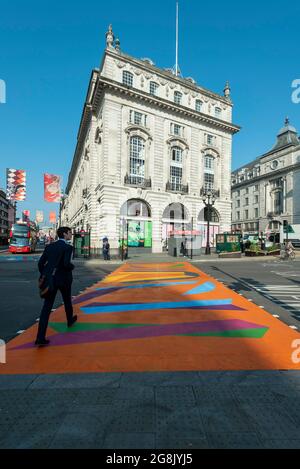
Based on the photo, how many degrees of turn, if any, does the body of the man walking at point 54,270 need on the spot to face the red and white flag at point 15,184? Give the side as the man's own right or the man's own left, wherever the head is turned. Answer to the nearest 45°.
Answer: approximately 45° to the man's own left

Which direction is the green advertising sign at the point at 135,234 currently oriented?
toward the camera

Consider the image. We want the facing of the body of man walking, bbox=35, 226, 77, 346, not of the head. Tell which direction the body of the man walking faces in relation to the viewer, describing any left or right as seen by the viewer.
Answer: facing away from the viewer and to the right of the viewer

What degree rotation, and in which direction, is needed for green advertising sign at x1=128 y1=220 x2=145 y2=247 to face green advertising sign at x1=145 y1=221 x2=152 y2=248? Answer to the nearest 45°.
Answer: approximately 135° to its left

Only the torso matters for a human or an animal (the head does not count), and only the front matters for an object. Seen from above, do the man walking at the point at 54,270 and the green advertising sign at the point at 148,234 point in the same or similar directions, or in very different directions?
very different directions

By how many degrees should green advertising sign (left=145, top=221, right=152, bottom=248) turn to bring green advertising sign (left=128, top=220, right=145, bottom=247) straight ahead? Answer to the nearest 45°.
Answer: approximately 45° to its right

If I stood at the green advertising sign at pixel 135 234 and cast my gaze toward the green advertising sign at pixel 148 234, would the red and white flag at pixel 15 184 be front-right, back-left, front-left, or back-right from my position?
back-left

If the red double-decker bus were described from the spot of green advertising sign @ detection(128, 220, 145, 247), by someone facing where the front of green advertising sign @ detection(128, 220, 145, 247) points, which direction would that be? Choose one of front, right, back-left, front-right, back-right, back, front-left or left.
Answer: right

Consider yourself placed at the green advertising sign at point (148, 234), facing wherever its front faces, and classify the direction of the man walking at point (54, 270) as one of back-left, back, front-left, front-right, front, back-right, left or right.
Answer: front

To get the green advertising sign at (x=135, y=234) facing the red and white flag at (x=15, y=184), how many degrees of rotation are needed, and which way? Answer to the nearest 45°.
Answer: approximately 90° to its right

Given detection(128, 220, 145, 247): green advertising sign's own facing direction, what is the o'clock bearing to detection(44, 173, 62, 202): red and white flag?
The red and white flag is roughly at 4 o'clock from the green advertising sign.

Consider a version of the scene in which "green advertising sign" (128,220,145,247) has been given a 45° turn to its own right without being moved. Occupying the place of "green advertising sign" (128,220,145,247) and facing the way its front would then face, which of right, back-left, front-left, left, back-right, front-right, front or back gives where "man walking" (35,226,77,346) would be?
front-left
